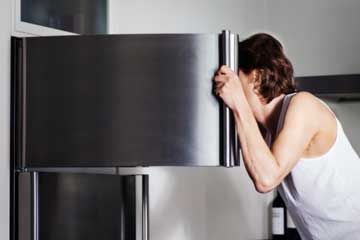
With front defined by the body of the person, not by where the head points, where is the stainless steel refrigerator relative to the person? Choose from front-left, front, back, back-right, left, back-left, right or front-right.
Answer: front-left

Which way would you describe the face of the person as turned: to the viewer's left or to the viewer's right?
to the viewer's left

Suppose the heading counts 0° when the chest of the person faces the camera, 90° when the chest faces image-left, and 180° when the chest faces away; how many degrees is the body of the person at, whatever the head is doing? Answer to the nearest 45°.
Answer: approximately 90°

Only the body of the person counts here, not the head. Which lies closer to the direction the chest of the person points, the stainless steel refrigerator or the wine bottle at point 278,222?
the stainless steel refrigerator
